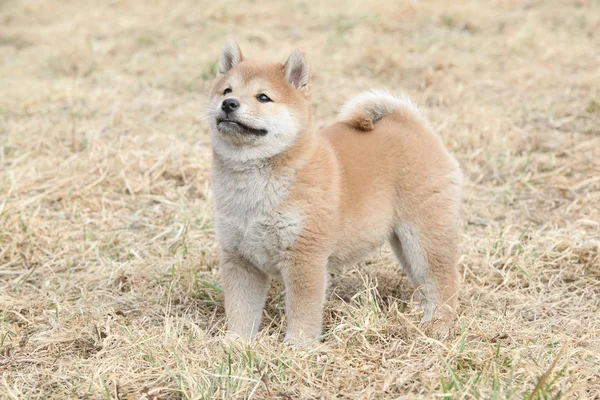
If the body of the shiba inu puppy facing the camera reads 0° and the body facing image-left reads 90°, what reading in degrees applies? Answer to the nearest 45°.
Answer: approximately 45°
